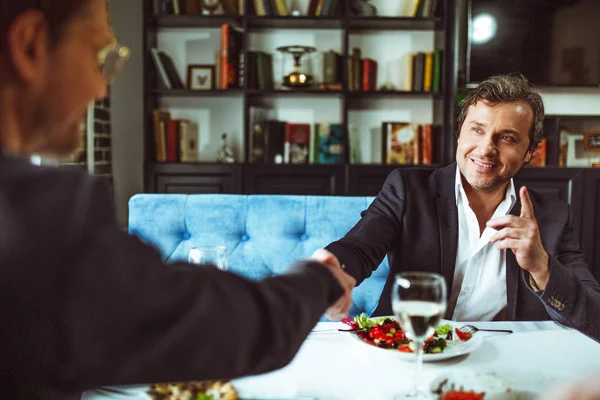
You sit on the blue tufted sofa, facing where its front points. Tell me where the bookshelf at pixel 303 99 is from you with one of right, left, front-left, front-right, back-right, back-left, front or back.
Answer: back

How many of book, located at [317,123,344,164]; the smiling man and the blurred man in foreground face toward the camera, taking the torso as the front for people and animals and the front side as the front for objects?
2

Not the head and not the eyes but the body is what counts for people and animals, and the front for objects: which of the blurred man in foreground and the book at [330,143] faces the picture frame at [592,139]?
the blurred man in foreground

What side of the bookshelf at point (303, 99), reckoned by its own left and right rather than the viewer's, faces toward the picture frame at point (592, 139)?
left

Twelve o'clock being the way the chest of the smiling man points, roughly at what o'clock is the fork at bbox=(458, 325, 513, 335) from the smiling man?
The fork is roughly at 12 o'clock from the smiling man.

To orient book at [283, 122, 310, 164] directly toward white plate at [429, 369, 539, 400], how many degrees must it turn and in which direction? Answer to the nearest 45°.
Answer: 0° — it already faces it

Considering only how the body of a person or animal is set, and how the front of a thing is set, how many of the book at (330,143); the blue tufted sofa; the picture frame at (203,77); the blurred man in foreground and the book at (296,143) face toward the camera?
4

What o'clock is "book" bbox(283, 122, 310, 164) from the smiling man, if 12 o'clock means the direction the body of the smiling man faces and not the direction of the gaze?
The book is roughly at 5 o'clock from the smiling man.

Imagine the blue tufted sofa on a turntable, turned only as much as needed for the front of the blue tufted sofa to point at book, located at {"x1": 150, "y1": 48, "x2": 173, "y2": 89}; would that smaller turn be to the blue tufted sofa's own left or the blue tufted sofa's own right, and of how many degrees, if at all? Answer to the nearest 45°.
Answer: approximately 180°

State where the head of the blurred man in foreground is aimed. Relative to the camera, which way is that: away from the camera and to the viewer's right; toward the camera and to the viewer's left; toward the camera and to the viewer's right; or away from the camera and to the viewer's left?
away from the camera and to the viewer's right

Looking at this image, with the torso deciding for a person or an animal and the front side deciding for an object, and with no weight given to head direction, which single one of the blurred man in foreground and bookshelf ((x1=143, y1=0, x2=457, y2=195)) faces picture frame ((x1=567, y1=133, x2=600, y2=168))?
the blurred man in foreground

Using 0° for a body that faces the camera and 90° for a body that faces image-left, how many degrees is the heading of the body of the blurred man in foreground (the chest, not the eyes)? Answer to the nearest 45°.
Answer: approximately 225°

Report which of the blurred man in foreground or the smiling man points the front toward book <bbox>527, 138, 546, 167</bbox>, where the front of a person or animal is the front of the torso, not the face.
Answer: the blurred man in foreground
